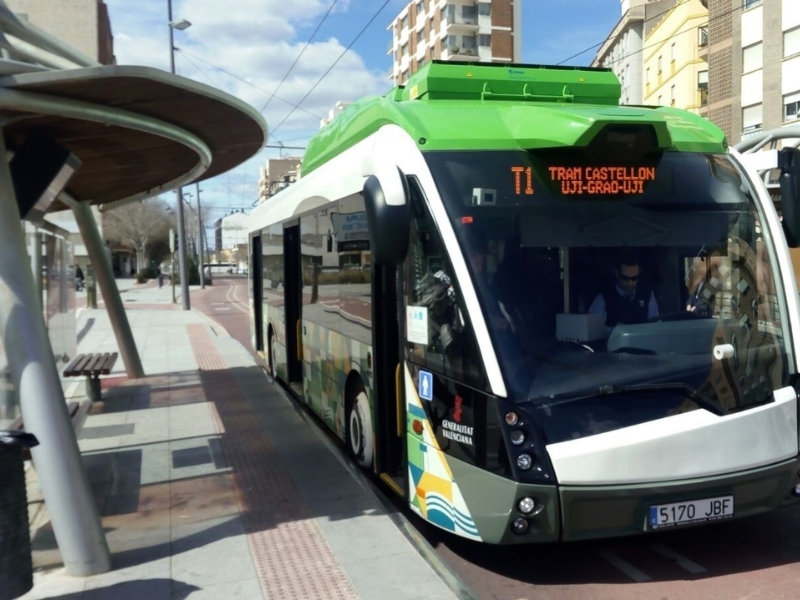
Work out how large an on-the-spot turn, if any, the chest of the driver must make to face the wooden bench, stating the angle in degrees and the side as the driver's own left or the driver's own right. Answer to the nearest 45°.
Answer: approximately 135° to the driver's own right

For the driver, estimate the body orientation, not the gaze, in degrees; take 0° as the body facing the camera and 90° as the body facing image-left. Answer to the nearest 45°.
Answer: approximately 0°

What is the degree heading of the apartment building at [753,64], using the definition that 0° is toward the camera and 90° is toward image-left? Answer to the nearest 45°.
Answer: approximately 45°
